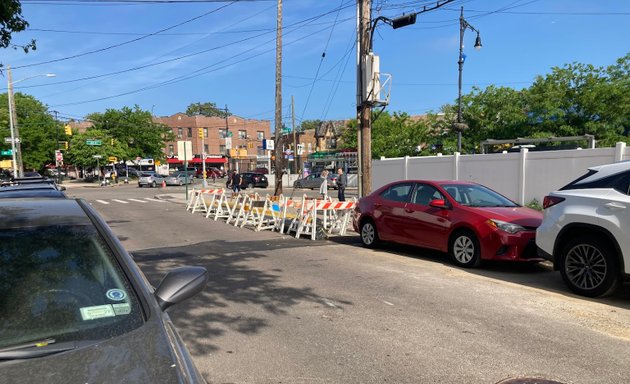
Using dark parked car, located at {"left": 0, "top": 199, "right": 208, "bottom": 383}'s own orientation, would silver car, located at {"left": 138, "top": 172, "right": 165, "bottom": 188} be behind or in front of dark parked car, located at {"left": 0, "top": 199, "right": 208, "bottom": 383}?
behind

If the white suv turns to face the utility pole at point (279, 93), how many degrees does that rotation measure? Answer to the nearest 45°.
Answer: approximately 135° to its left

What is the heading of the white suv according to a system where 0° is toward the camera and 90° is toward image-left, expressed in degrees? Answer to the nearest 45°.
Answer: approximately 270°

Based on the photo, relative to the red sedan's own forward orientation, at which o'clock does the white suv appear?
The white suv is roughly at 12 o'clock from the red sedan.

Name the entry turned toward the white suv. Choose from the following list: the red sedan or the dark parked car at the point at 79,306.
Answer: the red sedan

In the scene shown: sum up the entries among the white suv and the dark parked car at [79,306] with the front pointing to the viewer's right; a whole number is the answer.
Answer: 1

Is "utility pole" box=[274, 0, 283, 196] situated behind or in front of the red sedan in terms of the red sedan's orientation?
behind

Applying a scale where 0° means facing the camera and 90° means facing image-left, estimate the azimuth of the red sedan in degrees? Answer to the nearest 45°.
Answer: approximately 315°

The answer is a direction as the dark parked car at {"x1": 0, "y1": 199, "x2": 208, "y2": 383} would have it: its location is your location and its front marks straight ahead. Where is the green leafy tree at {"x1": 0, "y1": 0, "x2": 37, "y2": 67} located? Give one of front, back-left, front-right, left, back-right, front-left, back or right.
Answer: back

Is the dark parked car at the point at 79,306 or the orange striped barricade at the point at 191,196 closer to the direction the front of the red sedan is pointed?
the dark parked car

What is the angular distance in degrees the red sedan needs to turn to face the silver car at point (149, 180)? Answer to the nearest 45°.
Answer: approximately 180°
